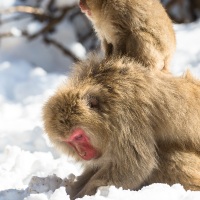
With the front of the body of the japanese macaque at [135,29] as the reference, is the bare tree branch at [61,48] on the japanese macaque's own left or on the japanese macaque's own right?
on the japanese macaque's own right

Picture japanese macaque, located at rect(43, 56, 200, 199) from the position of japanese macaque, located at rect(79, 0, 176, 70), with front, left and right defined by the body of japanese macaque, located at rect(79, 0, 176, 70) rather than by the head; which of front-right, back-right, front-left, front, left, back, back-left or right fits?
left

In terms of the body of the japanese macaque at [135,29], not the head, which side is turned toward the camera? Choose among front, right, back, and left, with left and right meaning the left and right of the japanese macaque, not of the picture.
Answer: left
